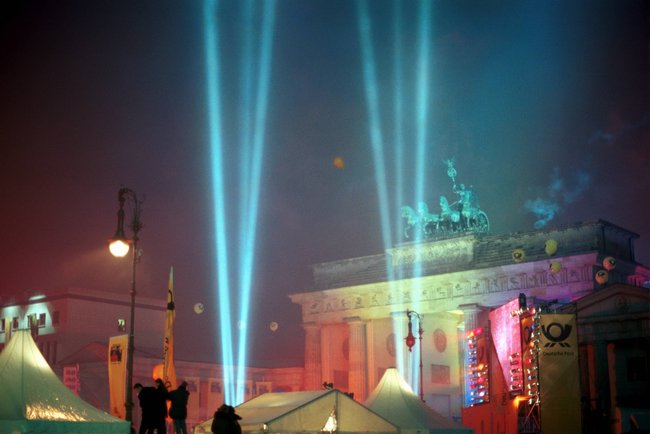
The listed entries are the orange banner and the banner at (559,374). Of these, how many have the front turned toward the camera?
2

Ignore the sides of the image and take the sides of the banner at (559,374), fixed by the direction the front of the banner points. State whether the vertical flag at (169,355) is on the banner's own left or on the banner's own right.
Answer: on the banner's own right

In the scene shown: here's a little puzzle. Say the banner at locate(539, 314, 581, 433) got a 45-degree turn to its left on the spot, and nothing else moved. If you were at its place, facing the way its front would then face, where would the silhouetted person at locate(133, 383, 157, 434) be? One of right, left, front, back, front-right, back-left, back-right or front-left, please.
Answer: right

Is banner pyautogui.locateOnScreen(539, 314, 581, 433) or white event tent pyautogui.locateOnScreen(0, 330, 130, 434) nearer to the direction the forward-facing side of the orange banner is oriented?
the white event tent

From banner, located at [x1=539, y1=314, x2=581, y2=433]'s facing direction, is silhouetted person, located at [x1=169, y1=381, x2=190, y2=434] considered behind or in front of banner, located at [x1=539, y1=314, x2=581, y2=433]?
in front

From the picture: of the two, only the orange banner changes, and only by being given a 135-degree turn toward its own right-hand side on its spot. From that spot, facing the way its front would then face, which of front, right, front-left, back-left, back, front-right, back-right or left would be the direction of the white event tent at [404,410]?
back-right

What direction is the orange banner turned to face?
toward the camera

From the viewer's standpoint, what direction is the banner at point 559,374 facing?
toward the camera

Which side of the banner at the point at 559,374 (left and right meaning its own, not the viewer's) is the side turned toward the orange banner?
right

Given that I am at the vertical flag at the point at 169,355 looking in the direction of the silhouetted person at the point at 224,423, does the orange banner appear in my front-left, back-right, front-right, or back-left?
back-right
